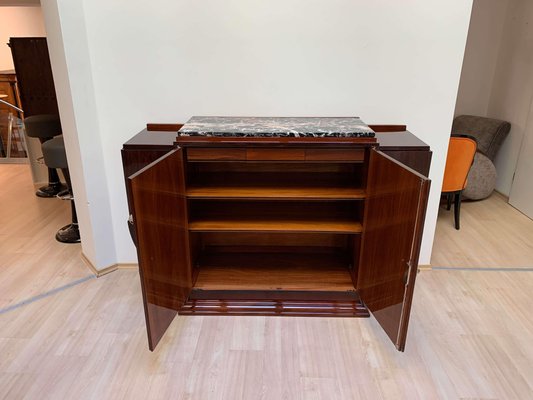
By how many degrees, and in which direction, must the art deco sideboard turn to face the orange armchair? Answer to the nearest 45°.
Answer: approximately 135° to its left

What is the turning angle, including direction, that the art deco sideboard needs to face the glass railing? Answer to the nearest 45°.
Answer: approximately 135° to its right

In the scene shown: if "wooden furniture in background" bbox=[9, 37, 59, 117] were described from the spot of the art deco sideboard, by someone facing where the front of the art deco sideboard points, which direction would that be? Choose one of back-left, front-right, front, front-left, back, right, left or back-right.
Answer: back-right

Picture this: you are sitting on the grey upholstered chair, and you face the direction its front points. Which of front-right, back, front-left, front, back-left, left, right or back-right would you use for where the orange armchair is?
front-left

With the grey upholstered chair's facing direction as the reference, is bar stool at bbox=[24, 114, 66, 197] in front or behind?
in front

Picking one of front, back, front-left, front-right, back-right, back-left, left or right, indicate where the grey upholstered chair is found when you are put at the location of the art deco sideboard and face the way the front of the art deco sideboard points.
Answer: back-left

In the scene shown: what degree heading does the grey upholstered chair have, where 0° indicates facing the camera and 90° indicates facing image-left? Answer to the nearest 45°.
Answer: approximately 45°

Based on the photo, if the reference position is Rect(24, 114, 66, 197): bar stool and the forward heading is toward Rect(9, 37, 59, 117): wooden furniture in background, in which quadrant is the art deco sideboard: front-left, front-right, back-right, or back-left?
back-right
